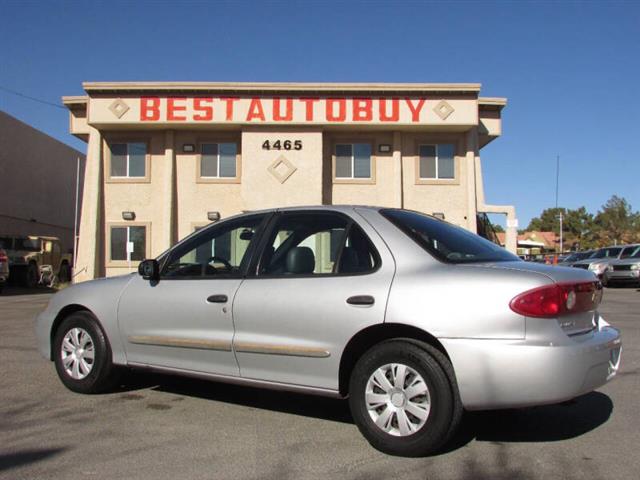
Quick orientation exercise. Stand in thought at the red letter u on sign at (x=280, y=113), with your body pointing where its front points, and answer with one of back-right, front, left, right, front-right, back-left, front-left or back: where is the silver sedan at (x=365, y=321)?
front

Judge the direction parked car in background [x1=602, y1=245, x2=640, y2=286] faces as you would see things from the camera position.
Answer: facing the viewer and to the left of the viewer

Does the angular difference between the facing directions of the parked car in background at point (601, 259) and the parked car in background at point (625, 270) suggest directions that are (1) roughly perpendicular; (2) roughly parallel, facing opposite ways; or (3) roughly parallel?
roughly parallel

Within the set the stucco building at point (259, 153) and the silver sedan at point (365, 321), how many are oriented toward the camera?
1

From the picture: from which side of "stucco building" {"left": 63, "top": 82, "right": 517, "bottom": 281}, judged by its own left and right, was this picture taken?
front

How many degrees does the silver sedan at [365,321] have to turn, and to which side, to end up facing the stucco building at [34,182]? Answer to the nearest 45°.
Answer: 0° — it already faces it

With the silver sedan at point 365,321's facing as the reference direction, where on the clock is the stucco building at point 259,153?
The stucco building is roughly at 1 o'clock from the silver sedan.

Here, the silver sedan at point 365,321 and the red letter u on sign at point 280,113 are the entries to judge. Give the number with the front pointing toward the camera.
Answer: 1

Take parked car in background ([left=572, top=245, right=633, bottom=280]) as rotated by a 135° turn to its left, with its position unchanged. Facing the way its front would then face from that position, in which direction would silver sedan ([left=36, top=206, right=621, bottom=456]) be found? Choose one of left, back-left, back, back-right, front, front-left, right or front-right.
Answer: right

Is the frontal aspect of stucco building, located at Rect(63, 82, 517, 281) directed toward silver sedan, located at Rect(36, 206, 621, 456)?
yes

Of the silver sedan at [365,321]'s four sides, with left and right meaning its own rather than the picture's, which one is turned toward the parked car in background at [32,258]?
front

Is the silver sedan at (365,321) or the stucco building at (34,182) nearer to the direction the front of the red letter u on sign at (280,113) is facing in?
the silver sedan

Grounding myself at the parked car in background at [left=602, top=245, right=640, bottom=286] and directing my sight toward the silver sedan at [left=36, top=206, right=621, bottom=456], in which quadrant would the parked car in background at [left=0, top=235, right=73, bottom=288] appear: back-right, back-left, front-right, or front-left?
front-right

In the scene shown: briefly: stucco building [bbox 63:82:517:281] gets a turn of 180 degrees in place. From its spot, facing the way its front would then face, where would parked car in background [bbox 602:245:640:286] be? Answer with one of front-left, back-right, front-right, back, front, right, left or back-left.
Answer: right

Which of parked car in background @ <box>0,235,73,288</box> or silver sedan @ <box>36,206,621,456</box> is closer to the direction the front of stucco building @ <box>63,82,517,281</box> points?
the silver sedan

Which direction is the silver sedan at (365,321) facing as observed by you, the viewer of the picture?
facing away from the viewer and to the left of the viewer
